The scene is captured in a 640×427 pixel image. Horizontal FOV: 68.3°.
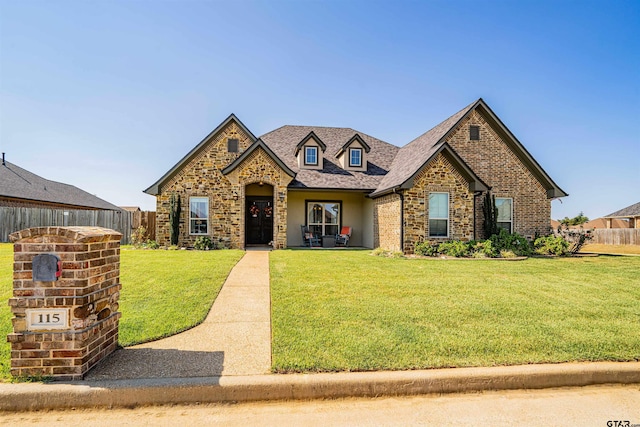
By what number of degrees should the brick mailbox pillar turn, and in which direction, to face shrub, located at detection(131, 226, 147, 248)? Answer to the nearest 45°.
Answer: approximately 180°

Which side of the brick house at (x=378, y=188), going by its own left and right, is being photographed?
front

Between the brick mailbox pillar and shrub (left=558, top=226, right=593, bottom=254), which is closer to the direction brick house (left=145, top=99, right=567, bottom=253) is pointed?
the brick mailbox pillar

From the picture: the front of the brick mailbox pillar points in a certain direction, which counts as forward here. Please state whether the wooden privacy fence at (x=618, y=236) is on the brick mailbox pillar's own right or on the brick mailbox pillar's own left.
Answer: on the brick mailbox pillar's own left

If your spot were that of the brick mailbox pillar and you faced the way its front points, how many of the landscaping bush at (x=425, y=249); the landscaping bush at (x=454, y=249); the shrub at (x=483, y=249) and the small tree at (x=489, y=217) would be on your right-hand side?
0

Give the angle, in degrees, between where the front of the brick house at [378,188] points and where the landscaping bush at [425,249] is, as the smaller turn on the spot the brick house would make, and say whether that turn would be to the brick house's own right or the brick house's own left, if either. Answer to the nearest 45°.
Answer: approximately 45° to the brick house's own left

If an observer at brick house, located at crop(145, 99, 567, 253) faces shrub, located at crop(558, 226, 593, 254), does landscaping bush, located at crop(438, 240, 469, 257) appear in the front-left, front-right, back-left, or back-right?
front-right

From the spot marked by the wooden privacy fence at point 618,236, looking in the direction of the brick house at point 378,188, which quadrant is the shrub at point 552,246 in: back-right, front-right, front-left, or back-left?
front-left

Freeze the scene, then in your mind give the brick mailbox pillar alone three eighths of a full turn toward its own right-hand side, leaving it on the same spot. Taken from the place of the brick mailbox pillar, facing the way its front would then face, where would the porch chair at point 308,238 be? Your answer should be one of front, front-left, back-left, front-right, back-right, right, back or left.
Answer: right

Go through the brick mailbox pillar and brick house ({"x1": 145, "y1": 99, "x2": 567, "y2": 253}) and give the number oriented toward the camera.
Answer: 2

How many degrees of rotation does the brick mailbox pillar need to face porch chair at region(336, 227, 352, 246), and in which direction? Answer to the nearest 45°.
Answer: approximately 135° to its left

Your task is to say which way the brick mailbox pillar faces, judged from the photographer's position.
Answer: facing the viewer

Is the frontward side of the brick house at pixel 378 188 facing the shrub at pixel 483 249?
no

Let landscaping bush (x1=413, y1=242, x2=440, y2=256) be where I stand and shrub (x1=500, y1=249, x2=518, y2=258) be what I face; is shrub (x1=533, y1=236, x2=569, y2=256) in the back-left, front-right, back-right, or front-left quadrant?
front-left

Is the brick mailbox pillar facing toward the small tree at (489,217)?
no

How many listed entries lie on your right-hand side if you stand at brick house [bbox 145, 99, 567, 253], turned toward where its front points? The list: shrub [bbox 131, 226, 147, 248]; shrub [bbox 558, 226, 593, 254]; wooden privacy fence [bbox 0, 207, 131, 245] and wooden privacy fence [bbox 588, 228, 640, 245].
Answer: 2

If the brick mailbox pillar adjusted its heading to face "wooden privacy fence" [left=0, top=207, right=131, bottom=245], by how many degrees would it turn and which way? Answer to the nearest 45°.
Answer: approximately 180°

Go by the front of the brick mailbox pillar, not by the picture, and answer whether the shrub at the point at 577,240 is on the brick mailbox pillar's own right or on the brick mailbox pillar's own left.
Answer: on the brick mailbox pillar's own left

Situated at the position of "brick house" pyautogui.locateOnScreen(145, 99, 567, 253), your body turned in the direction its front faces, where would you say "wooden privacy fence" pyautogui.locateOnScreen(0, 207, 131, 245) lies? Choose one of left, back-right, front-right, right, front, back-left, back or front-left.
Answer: right
